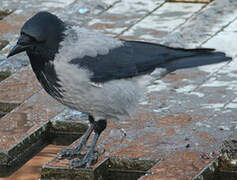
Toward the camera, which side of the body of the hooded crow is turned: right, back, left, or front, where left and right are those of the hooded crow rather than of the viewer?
left
